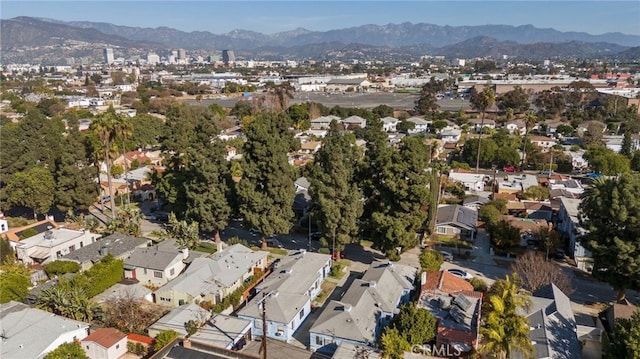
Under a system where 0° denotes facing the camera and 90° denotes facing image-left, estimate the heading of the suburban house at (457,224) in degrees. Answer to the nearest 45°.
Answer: approximately 0°

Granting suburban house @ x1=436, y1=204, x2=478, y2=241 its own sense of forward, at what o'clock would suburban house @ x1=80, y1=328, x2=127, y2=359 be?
suburban house @ x1=80, y1=328, x2=127, y2=359 is roughly at 1 o'clock from suburban house @ x1=436, y1=204, x2=478, y2=241.

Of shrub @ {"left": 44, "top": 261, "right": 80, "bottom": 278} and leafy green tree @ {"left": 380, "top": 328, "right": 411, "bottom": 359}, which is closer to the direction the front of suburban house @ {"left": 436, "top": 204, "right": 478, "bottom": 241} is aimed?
the leafy green tree

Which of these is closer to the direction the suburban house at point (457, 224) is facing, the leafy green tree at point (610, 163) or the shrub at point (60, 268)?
the shrub

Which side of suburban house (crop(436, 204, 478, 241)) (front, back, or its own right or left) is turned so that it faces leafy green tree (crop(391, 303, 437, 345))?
front

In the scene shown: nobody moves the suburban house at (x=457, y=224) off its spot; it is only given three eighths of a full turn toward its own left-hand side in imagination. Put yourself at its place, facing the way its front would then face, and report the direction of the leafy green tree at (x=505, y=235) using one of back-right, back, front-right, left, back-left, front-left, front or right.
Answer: right

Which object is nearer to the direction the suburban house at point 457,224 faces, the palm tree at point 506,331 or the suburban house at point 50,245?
the palm tree

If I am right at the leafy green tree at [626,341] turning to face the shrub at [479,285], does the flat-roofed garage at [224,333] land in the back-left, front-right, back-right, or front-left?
front-left

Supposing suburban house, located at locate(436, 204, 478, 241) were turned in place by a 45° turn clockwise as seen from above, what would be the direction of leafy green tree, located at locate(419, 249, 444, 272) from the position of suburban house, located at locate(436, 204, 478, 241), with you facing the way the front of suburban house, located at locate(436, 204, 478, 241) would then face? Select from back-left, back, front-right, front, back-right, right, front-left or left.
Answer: front-left

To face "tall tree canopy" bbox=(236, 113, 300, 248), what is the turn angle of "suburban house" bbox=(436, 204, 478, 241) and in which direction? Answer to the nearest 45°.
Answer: approximately 45° to its right

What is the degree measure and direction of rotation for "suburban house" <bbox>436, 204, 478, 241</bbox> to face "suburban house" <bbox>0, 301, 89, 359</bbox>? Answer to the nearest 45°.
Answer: approximately 45° to its right

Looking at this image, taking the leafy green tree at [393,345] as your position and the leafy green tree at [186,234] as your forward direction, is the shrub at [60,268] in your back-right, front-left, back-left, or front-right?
front-left

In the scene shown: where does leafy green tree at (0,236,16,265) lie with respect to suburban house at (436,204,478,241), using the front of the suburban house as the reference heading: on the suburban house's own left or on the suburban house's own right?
on the suburban house's own right

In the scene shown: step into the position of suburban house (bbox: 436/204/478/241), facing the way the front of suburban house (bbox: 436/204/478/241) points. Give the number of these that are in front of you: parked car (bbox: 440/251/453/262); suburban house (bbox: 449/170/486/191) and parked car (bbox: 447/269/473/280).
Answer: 2

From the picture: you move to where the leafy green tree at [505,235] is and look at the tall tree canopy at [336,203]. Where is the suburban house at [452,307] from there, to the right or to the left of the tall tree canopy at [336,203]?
left

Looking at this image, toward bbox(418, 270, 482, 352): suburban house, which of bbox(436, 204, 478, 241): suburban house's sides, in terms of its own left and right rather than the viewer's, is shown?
front

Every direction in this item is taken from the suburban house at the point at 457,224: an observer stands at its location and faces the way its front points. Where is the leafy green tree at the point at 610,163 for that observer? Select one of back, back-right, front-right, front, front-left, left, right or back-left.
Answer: back-left

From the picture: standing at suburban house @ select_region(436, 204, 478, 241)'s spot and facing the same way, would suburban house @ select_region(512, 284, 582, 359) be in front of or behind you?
in front

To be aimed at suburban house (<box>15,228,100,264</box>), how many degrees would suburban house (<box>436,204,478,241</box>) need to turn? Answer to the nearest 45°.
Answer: approximately 45° to its right

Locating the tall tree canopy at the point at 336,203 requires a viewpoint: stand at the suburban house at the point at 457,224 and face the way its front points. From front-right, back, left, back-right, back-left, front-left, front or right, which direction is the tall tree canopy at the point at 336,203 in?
front-right
